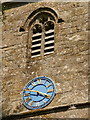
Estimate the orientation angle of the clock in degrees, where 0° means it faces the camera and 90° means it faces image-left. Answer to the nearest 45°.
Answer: approximately 45°
